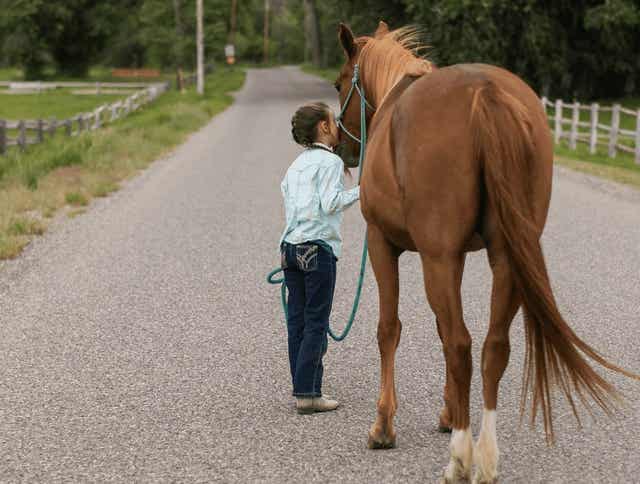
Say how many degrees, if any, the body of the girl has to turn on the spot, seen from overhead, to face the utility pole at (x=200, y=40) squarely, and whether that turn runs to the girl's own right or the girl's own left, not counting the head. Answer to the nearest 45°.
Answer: approximately 45° to the girl's own left

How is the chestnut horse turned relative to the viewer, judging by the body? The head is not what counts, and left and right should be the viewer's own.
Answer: facing away from the viewer and to the left of the viewer

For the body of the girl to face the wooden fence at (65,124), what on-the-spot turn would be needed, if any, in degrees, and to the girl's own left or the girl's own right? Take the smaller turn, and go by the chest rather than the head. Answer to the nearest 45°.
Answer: approximately 45° to the girl's own left

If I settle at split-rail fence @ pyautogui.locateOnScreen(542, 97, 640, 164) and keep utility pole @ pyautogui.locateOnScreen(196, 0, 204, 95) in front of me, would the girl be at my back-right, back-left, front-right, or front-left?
back-left

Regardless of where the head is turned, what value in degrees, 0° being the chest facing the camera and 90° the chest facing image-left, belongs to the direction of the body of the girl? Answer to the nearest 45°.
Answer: approximately 225°

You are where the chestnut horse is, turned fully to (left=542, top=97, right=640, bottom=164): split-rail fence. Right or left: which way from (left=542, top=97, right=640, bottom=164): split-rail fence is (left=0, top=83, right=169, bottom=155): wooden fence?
left

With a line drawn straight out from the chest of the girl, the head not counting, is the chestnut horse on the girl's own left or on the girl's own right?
on the girl's own right

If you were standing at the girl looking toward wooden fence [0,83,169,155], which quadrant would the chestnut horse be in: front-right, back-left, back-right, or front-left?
back-right

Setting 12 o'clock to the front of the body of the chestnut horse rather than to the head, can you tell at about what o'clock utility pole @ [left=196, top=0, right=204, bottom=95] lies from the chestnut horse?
The utility pole is roughly at 1 o'clock from the chestnut horse.
